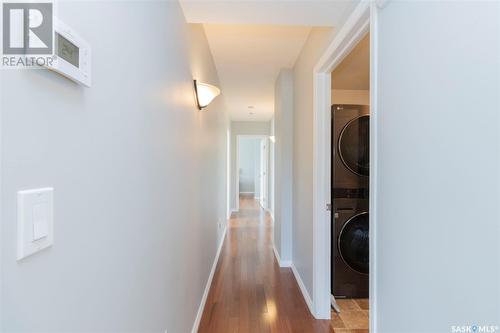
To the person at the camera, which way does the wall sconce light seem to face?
facing to the right of the viewer

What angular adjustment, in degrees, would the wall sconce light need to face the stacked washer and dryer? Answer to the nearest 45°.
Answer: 0° — it already faces it

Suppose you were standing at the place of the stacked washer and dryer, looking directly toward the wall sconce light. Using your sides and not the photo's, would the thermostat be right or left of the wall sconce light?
left

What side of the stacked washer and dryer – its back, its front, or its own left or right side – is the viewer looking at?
front

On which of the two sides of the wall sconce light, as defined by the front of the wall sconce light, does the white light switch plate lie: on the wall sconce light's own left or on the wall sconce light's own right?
on the wall sconce light's own right

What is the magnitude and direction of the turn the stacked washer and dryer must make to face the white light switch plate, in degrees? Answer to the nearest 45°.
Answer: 0° — it already faces it

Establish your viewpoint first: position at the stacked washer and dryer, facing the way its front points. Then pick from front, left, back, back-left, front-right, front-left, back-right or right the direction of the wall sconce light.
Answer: front-right

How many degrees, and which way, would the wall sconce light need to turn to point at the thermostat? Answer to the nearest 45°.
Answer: approximately 90° to its right

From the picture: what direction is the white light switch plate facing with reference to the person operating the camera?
facing the viewer and to the right of the viewer

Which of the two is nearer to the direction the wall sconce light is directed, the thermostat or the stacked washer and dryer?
the stacked washer and dryer
